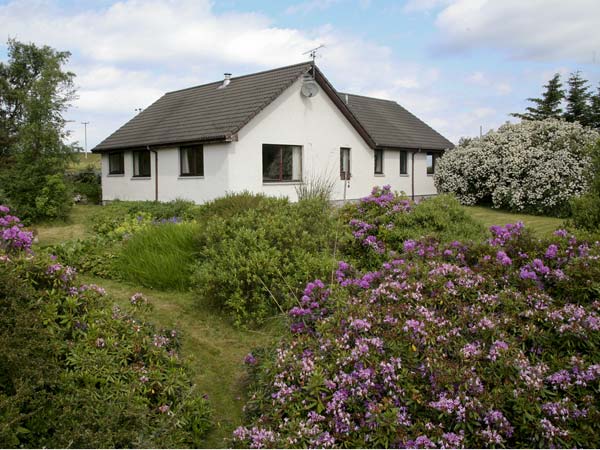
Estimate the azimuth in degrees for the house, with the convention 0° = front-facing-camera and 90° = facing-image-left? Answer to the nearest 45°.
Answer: approximately 315°

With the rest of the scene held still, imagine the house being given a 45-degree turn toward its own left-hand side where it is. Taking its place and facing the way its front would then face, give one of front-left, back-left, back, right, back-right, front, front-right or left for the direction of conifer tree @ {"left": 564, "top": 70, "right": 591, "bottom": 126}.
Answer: front-left

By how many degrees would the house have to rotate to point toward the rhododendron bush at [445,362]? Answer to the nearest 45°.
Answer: approximately 45° to its right

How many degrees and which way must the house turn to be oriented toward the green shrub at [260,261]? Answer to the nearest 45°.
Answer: approximately 45° to its right

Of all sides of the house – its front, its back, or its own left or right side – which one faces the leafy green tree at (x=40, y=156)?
right

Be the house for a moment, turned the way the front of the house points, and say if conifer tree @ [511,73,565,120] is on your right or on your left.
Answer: on your left

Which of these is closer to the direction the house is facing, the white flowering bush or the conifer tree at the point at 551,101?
the white flowering bush
